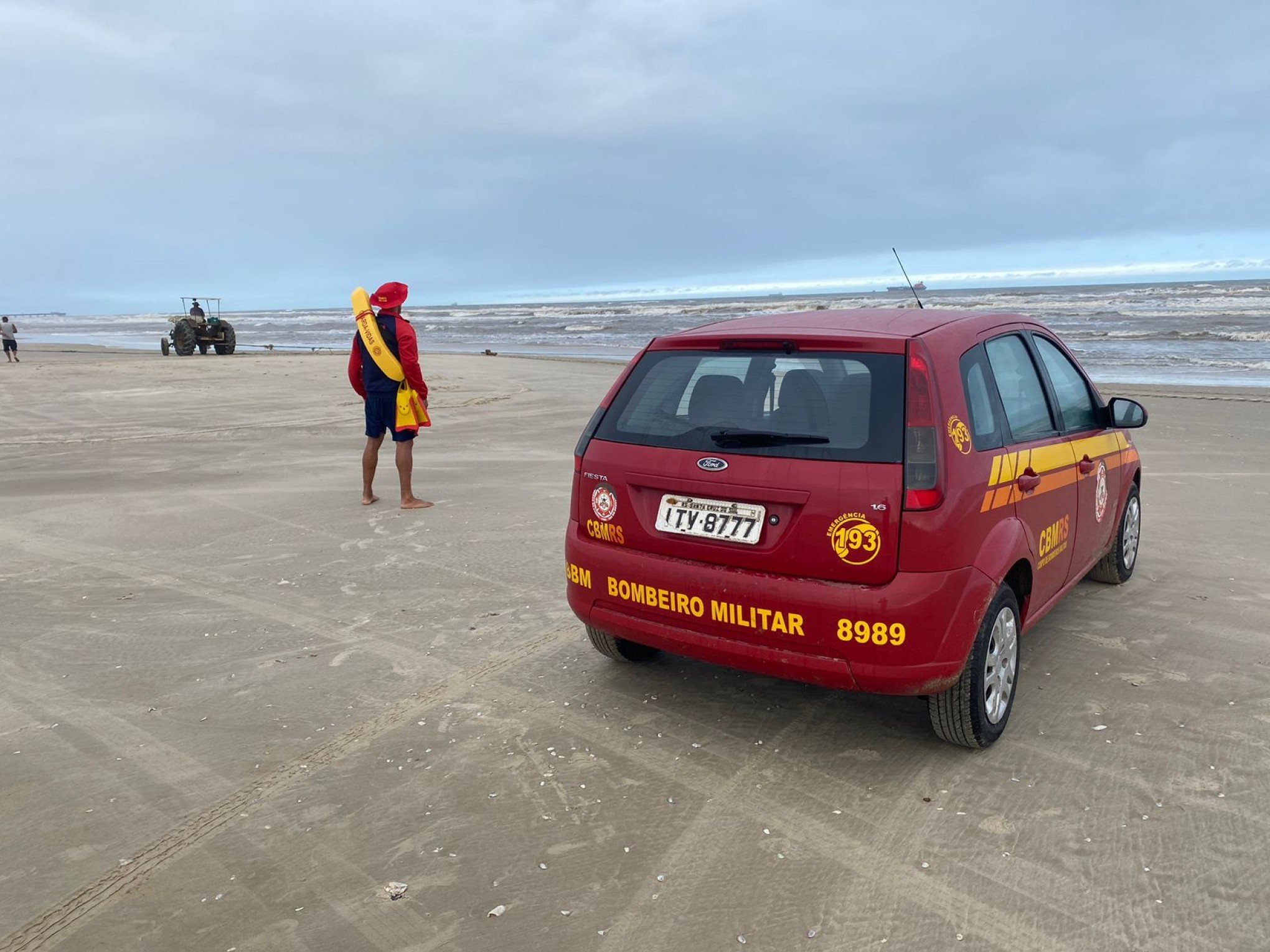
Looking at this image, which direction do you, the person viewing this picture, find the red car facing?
facing away from the viewer and to the right of the viewer

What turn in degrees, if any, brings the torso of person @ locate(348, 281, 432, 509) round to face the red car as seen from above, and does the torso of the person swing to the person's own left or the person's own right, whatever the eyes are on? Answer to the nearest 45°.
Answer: approximately 135° to the person's own right

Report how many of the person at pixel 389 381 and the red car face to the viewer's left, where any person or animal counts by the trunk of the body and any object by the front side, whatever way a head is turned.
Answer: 0

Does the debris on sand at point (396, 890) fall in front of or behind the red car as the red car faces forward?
behind

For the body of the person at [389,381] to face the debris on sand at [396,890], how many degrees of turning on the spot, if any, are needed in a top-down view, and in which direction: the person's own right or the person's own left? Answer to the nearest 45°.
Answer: approximately 135° to the person's own right

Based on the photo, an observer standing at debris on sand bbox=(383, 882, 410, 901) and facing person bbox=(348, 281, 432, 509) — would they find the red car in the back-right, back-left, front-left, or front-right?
front-right

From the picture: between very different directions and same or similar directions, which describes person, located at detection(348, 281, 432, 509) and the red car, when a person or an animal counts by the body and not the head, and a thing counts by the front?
same or similar directions

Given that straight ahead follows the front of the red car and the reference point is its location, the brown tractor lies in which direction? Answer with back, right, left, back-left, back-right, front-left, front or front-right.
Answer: left

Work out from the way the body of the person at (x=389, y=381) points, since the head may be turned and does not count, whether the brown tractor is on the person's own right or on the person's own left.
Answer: on the person's own left

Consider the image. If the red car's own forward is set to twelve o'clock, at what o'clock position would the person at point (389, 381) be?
The person is roughly at 9 o'clock from the red car.

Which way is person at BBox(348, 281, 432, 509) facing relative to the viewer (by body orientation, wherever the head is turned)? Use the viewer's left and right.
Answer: facing away from the viewer and to the right of the viewer
